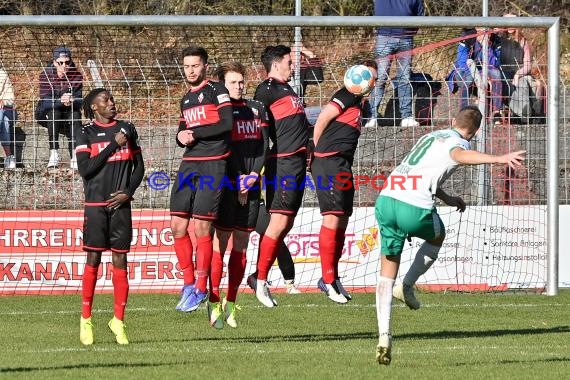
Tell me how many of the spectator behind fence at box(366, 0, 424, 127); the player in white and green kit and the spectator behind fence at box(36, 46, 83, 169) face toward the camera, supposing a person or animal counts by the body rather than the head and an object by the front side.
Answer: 2

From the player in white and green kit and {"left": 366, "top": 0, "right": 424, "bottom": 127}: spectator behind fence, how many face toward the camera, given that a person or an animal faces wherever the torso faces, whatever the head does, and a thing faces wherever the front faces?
1

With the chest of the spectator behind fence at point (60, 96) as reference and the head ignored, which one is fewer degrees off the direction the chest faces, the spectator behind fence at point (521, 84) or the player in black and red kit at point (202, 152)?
the player in black and red kit

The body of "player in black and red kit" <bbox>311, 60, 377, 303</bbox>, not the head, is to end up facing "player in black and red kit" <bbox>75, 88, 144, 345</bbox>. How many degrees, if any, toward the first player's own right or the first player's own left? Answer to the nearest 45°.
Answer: approximately 90° to the first player's own right

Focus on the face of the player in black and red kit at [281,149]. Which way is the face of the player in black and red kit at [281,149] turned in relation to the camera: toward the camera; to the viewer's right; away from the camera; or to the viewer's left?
to the viewer's right

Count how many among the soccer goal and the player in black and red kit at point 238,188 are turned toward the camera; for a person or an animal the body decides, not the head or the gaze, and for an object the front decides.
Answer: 2
